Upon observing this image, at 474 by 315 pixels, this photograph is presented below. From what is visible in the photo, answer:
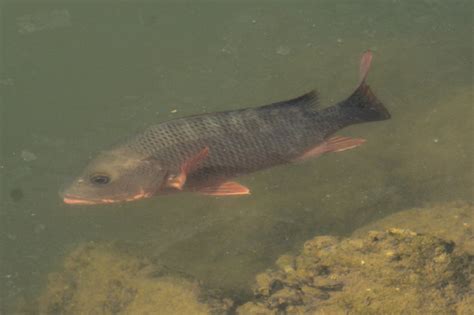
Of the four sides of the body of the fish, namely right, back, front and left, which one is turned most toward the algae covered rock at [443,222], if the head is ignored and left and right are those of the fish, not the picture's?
back

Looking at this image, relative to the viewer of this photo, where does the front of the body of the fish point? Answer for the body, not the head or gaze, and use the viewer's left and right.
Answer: facing to the left of the viewer

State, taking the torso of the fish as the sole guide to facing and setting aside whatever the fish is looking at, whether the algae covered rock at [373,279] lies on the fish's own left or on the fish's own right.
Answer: on the fish's own left
